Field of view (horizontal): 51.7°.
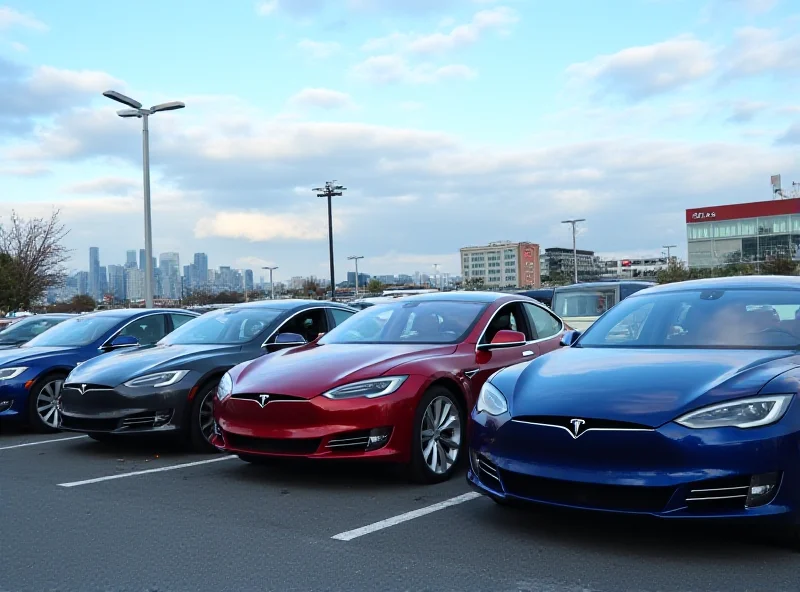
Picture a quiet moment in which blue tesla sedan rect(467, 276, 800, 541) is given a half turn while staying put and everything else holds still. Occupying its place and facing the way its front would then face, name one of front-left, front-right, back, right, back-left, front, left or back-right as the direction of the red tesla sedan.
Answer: left

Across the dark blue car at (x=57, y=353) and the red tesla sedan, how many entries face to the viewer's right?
0

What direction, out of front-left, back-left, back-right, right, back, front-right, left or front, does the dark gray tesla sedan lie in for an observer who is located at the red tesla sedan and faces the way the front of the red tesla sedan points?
right

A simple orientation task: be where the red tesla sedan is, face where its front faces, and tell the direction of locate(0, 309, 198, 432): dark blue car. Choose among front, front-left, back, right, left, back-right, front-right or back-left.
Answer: right

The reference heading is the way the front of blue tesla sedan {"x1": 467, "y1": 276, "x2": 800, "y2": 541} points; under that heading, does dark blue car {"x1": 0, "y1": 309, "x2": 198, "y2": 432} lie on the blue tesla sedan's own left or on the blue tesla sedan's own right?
on the blue tesla sedan's own right

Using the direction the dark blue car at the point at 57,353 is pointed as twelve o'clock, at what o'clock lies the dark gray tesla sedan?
The dark gray tesla sedan is roughly at 10 o'clock from the dark blue car.

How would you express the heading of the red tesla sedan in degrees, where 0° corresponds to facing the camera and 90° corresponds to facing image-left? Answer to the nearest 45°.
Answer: approximately 45°

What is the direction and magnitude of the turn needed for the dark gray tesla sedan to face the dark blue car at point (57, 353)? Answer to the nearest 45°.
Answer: approximately 90° to its right

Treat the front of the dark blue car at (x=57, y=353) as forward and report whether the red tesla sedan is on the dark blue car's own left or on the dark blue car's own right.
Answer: on the dark blue car's own left

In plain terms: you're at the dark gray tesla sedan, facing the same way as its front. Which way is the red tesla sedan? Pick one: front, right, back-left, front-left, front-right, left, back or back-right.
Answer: left

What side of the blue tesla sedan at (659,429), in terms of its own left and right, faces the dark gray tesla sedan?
right

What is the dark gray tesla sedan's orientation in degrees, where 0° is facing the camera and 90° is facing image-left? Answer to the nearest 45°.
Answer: approximately 45°

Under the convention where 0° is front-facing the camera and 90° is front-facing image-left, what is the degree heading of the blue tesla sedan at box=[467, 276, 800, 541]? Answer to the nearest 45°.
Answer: approximately 45°

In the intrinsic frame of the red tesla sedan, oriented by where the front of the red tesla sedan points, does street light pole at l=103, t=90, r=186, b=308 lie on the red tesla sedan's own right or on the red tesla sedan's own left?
on the red tesla sedan's own right

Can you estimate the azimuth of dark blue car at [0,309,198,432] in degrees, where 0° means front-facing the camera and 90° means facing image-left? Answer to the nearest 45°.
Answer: approximately 45°

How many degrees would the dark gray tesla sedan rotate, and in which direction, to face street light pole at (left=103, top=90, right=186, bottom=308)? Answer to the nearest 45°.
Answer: approximately 135° to its right
